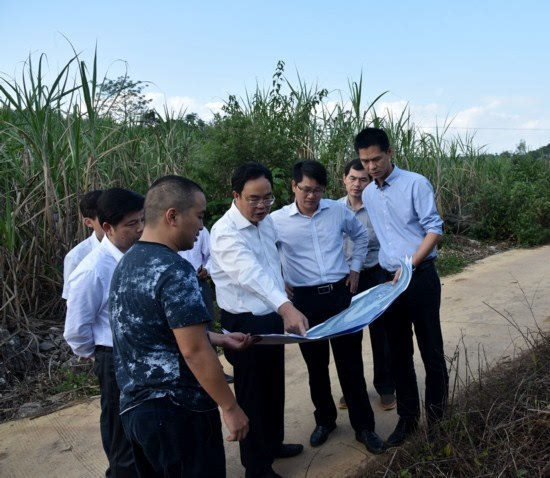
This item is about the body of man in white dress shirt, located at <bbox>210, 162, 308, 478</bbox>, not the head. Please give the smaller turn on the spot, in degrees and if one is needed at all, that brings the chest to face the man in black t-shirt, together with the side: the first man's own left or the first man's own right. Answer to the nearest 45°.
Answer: approximately 45° to the first man's own right

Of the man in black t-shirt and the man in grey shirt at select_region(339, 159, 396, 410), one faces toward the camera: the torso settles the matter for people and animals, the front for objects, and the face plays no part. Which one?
the man in grey shirt

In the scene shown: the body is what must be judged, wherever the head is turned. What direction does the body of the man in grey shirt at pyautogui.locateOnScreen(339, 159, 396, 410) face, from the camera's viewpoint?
toward the camera

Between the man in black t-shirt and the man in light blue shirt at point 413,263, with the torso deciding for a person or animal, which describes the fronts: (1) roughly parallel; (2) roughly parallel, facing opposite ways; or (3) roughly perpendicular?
roughly parallel, facing opposite ways

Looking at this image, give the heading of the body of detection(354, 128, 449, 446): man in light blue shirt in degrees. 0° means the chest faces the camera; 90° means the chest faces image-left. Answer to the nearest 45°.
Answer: approximately 45°

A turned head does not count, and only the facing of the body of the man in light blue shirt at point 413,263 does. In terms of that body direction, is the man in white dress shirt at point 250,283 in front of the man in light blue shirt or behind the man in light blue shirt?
in front

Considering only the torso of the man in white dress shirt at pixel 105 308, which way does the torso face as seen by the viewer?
to the viewer's right

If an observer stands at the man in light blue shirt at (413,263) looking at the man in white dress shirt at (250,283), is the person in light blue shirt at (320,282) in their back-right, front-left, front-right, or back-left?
front-right

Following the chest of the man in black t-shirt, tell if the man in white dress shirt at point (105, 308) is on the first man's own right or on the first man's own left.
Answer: on the first man's own left

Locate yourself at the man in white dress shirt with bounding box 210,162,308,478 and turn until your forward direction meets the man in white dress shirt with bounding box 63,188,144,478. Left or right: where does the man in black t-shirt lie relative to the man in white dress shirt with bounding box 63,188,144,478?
left

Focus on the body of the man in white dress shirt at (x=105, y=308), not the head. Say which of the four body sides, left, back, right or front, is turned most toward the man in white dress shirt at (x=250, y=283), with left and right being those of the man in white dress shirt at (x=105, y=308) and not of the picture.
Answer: front

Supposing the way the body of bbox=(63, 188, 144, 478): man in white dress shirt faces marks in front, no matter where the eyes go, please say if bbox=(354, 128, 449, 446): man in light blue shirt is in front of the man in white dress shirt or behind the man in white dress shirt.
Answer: in front

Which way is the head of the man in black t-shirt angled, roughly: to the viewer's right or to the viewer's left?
to the viewer's right

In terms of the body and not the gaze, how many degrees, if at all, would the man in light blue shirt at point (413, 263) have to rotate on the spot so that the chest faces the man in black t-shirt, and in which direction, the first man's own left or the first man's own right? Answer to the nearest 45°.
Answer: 0° — they already face them

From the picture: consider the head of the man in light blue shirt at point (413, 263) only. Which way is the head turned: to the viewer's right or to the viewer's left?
to the viewer's left
